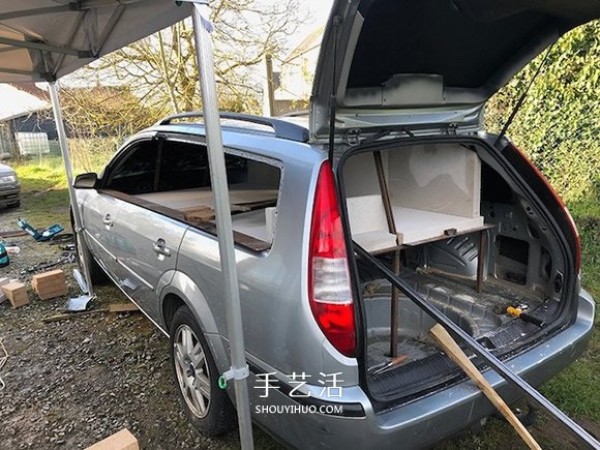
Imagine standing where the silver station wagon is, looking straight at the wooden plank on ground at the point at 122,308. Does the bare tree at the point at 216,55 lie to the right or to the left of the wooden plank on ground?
right

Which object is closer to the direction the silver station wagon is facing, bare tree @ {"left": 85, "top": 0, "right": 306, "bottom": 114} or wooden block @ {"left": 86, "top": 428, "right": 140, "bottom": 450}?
the bare tree

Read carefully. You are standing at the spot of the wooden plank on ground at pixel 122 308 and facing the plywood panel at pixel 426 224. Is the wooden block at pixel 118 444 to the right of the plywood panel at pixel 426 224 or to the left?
right

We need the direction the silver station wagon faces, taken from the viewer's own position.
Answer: facing away from the viewer and to the left of the viewer

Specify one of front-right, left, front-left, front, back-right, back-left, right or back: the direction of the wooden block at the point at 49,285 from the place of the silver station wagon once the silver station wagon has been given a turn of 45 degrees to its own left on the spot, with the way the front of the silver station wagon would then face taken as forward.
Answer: front-right

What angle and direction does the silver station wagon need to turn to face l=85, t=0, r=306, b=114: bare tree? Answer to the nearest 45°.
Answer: approximately 45° to its right
